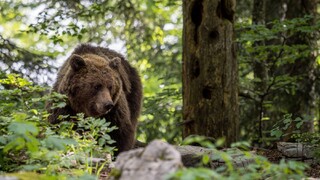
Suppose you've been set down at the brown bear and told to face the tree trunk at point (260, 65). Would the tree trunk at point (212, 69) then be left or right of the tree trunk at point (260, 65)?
right

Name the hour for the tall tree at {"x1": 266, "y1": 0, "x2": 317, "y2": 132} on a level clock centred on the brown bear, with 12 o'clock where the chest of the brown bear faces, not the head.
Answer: The tall tree is roughly at 8 o'clock from the brown bear.

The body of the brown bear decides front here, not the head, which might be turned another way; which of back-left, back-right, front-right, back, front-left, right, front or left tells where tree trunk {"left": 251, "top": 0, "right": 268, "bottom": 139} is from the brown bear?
back-left

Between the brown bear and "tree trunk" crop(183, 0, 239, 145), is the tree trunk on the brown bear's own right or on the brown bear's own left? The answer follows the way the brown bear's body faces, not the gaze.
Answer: on the brown bear's own left

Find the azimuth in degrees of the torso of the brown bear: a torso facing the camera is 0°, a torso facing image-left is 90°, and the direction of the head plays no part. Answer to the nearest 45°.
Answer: approximately 0°
